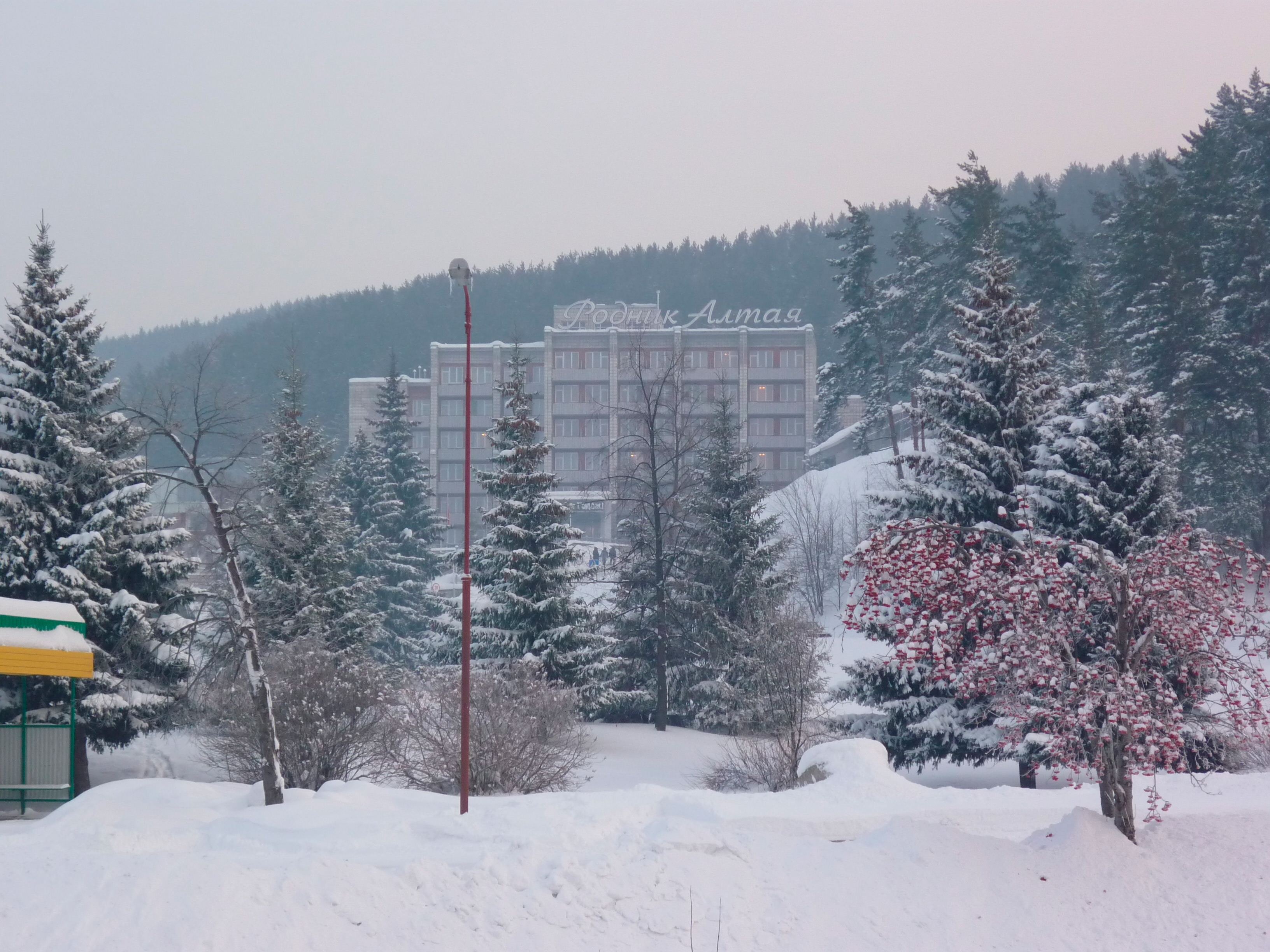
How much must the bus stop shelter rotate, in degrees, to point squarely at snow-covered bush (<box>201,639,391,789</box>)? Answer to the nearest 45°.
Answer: approximately 90° to its left

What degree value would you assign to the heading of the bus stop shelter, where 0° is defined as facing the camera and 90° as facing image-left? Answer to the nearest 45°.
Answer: approximately 0°

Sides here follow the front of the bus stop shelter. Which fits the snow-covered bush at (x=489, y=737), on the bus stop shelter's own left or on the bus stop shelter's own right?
on the bus stop shelter's own left

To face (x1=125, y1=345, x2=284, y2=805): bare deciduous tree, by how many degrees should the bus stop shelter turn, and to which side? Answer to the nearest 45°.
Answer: approximately 45° to its left

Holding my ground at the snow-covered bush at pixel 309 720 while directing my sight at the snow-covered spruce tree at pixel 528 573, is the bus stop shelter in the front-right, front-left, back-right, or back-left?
back-left

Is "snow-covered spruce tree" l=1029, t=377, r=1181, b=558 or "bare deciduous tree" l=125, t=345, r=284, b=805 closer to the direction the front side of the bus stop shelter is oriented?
the bare deciduous tree

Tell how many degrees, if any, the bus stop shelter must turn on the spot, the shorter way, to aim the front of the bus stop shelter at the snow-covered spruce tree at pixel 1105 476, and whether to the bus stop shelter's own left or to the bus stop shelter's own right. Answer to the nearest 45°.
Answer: approximately 90° to the bus stop shelter's own left

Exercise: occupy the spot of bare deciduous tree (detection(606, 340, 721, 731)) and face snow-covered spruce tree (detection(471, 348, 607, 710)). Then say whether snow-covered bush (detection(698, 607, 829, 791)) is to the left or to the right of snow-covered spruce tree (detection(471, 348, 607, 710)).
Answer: left

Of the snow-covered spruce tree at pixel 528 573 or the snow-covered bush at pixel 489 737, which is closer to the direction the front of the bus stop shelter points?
the snow-covered bush

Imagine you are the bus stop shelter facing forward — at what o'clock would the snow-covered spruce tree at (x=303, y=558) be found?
The snow-covered spruce tree is roughly at 7 o'clock from the bus stop shelter.

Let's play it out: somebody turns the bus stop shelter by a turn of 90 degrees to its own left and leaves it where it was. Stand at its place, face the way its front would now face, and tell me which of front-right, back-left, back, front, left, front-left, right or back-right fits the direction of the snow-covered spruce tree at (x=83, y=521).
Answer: left
